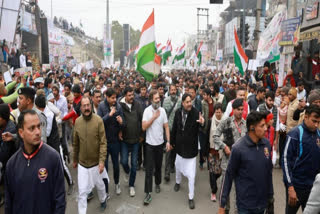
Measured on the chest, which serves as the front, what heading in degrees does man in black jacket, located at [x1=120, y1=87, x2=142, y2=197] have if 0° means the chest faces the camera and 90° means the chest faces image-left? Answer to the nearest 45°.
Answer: approximately 0°

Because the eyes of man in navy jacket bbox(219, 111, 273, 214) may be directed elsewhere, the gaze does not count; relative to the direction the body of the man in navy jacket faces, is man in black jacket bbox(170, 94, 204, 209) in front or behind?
behind

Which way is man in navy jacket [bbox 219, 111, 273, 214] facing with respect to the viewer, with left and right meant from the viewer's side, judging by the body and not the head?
facing the viewer and to the right of the viewer

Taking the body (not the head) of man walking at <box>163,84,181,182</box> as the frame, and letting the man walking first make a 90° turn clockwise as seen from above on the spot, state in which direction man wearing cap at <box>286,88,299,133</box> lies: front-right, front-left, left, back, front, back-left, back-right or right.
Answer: back

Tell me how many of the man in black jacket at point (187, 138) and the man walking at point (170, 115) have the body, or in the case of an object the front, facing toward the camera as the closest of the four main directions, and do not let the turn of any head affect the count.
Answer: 2

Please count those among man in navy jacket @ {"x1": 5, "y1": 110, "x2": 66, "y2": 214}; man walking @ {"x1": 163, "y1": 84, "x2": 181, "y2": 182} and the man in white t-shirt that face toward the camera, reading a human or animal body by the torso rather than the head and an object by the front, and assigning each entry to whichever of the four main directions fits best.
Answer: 3

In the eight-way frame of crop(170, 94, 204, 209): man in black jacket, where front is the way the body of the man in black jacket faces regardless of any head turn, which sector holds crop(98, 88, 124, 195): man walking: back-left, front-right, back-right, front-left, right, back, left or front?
right

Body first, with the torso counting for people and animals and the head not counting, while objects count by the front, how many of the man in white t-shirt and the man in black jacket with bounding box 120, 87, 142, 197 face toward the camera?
2
